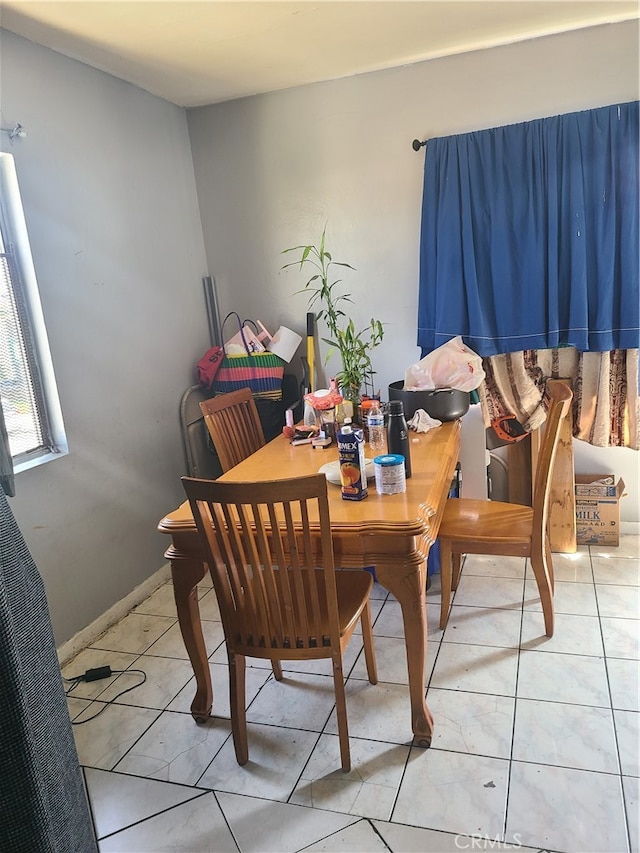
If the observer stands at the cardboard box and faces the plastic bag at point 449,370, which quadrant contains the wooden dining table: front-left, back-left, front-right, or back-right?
front-left

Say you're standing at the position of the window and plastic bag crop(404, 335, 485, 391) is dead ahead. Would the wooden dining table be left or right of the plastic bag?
right

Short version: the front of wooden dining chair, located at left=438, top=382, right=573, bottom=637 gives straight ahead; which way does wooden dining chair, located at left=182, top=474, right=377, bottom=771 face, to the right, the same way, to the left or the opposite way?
to the right

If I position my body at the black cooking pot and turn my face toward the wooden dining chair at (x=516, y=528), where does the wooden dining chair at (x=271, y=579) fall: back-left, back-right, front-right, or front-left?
front-right

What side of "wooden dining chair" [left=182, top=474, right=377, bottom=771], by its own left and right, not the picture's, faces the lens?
back

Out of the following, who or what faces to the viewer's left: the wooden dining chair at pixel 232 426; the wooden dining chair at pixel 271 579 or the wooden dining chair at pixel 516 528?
the wooden dining chair at pixel 516 528

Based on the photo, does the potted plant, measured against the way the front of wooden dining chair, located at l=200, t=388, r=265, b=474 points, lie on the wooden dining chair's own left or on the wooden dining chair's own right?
on the wooden dining chair's own left

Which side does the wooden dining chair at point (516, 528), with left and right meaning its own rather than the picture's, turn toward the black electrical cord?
front

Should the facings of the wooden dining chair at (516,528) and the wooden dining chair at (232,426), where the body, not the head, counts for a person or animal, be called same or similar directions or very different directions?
very different directions

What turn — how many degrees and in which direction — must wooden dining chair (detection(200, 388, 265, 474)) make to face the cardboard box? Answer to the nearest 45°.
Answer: approximately 45° to its left

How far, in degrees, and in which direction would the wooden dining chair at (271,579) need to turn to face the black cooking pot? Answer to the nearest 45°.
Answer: approximately 45° to its right

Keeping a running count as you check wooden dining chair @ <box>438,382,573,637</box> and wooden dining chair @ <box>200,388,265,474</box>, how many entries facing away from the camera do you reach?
0

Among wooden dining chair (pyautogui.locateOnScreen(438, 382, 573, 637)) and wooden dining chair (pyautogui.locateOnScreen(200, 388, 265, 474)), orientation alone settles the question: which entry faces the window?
wooden dining chair (pyautogui.locateOnScreen(438, 382, 573, 637))

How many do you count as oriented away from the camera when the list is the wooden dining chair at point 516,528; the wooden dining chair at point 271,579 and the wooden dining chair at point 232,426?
1

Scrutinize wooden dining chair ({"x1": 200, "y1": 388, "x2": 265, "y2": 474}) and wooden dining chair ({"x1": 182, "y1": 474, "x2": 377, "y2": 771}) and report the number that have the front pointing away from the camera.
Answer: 1

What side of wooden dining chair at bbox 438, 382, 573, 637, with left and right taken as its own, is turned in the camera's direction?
left
